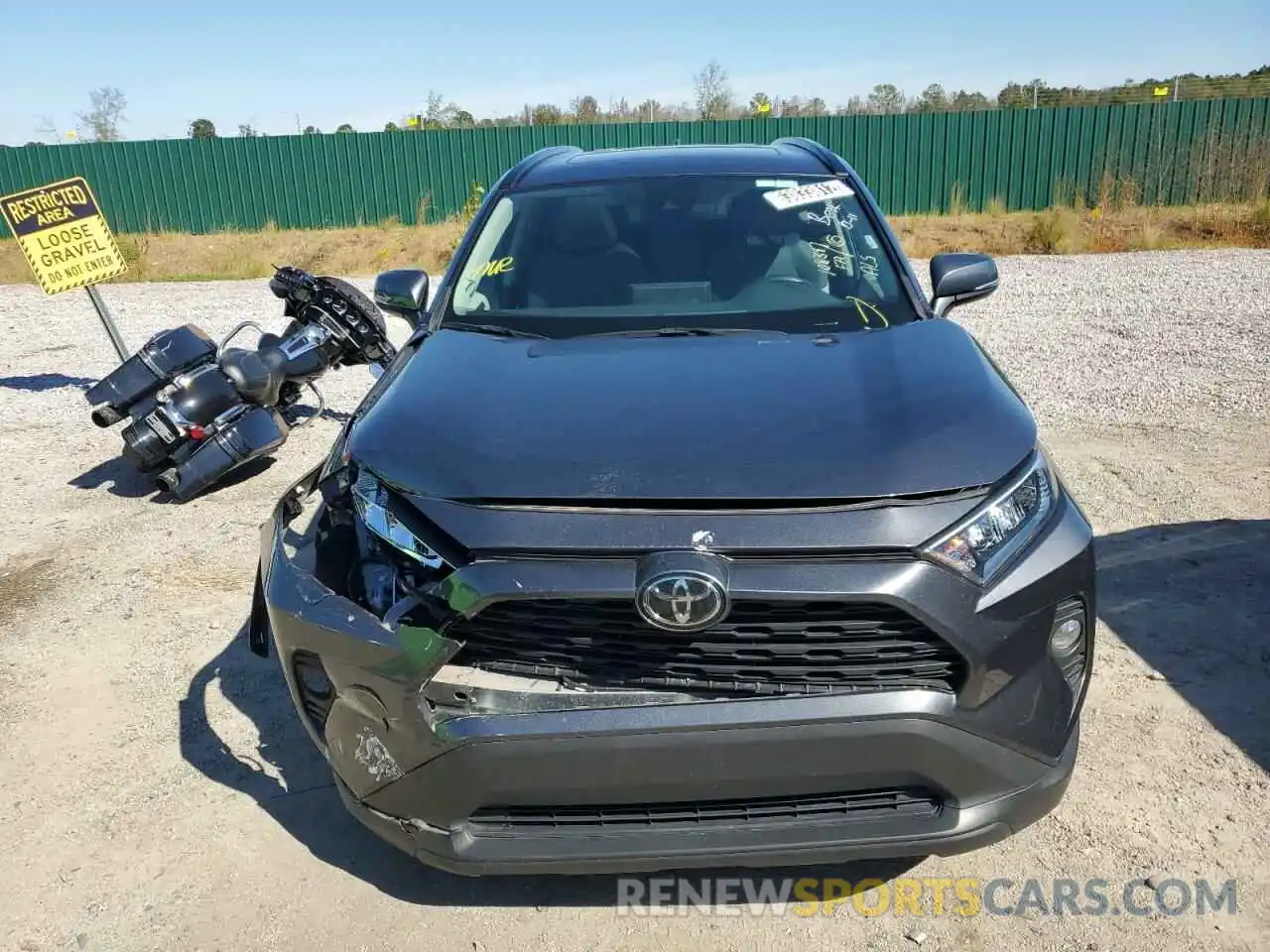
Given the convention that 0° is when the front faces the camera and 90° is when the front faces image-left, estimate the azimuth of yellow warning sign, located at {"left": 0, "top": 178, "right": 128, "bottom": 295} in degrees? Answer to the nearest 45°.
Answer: approximately 0°

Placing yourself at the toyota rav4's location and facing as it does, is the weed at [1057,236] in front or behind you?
behind

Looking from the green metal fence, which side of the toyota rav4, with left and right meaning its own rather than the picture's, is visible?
back

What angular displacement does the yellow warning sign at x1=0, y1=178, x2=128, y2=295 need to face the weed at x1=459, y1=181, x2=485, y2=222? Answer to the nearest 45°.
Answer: approximately 135° to its left

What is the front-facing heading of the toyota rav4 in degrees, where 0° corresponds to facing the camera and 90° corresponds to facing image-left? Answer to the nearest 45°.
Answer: approximately 0°

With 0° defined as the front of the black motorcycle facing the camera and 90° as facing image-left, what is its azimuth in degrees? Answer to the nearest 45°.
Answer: approximately 225°

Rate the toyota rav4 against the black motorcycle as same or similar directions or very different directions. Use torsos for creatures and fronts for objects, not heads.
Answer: very different directions

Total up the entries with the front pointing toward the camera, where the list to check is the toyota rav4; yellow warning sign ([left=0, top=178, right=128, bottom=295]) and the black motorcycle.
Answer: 2

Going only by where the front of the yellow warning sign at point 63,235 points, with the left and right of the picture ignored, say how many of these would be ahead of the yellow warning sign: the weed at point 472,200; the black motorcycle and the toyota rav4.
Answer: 2
